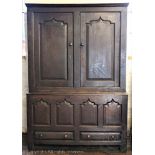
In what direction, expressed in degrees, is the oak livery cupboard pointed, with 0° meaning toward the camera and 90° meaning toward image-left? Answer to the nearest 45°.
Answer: approximately 0°
